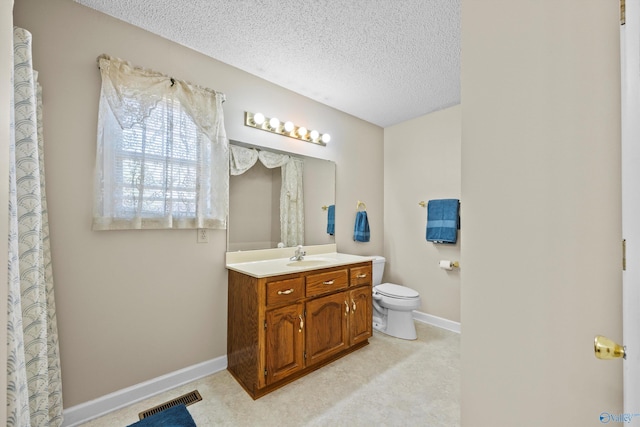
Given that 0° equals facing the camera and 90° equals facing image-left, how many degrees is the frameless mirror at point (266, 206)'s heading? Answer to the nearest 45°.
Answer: approximately 315°

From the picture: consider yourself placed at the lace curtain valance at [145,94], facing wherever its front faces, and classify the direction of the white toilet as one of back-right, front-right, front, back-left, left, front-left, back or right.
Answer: front-left

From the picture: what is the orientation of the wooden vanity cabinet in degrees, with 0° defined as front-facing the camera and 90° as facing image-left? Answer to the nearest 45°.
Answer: approximately 315°

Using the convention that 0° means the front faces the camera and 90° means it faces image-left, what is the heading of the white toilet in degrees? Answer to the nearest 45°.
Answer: approximately 315°

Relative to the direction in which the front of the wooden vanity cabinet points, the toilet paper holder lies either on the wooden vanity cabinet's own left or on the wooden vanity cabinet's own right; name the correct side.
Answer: on the wooden vanity cabinet's own left

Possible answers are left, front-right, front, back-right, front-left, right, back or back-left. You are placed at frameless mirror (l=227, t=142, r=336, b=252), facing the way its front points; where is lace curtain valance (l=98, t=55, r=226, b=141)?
right

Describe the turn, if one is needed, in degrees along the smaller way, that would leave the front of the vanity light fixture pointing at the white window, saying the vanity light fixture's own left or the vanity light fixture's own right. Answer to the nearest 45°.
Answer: approximately 90° to the vanity light fixture's own right

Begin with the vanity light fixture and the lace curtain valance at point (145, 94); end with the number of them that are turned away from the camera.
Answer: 0

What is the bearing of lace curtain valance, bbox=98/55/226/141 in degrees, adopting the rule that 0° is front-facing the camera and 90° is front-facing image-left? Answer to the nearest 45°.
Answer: approximately 315°

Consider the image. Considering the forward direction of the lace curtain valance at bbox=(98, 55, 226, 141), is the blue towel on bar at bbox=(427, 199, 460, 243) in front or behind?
in front

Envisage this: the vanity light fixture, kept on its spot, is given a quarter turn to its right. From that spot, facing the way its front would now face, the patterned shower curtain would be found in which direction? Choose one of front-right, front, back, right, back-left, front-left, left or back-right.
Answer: front

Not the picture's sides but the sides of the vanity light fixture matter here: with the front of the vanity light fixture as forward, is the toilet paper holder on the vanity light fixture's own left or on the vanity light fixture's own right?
on the vanity light fixture's own left
